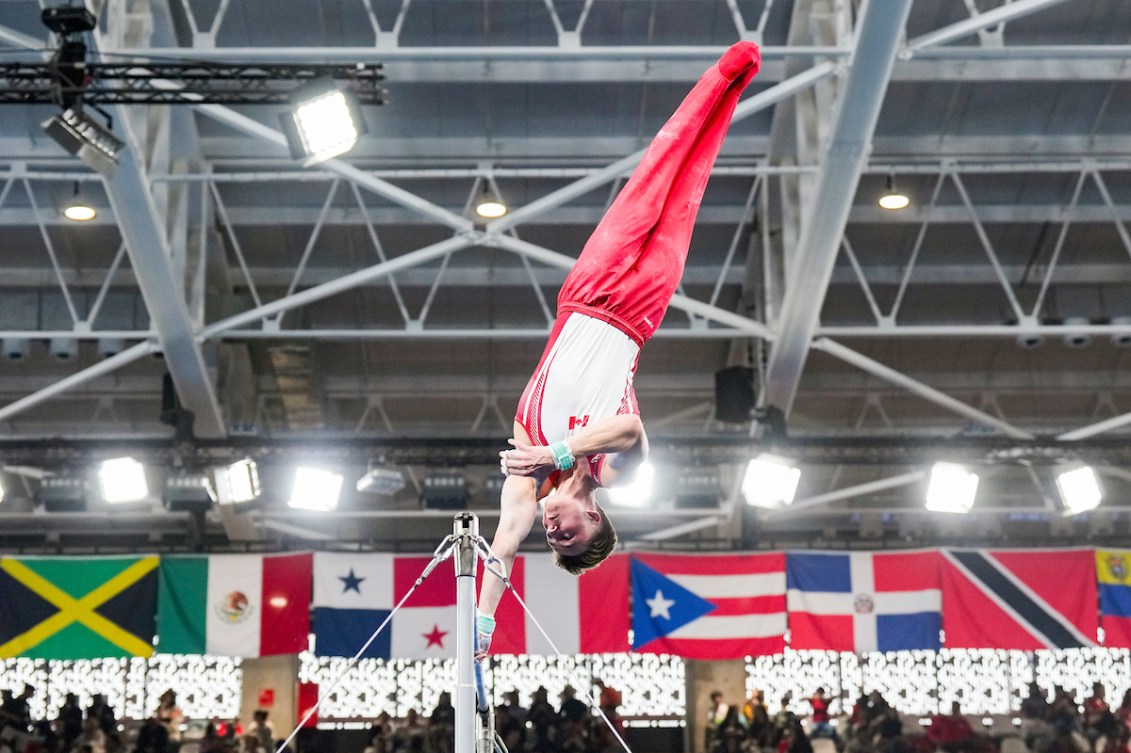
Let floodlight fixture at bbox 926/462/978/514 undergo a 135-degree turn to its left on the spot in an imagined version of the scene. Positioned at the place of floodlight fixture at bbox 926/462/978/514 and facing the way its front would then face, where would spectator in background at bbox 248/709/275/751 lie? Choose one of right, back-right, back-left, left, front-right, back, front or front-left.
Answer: back-left

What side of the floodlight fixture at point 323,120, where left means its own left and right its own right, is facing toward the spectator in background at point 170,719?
back

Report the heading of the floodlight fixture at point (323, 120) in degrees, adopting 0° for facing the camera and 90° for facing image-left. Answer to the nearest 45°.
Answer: approximately 0°

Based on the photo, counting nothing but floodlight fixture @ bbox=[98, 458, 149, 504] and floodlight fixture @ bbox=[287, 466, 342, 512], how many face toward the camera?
2

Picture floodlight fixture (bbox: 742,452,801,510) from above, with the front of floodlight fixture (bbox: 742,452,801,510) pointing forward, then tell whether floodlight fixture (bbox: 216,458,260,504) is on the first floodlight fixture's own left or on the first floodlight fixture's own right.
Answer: on the first floodlight fixture's own right

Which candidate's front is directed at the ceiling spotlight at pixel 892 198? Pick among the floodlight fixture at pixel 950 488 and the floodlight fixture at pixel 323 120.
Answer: the floodlight fixture at pixel 950 488

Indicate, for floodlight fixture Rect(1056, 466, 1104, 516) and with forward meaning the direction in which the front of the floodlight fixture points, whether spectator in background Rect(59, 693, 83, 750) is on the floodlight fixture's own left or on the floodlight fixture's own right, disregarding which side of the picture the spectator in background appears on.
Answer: on the floodlight fixture's own right

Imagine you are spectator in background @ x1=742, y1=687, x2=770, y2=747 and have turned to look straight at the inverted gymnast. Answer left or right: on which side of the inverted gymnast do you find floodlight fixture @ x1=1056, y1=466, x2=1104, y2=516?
left

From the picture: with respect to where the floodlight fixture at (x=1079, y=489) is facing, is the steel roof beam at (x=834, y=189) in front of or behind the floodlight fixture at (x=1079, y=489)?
in front

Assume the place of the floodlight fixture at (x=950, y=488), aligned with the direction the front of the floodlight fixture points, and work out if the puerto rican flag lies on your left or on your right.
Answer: on your right
